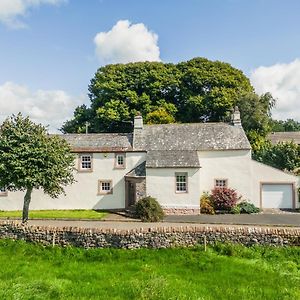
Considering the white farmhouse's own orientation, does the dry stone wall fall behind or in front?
in front

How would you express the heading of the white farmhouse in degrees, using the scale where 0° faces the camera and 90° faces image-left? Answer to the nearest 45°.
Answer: approximately 0°

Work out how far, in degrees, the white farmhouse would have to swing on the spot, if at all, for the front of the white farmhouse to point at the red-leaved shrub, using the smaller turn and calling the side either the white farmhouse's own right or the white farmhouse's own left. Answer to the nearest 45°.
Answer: approximately 90° to the white farmhouse's own left

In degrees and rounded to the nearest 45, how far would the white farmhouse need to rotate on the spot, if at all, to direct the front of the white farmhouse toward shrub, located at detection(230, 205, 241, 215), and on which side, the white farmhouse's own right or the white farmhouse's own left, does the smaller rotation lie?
approximately 90° to the white farmhouse's own left

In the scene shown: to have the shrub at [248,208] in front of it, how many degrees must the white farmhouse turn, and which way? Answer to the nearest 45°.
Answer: approximately 90° to its left

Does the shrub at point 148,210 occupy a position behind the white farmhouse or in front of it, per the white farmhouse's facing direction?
in front

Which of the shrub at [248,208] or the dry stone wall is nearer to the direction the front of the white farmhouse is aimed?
the dry stone wall
